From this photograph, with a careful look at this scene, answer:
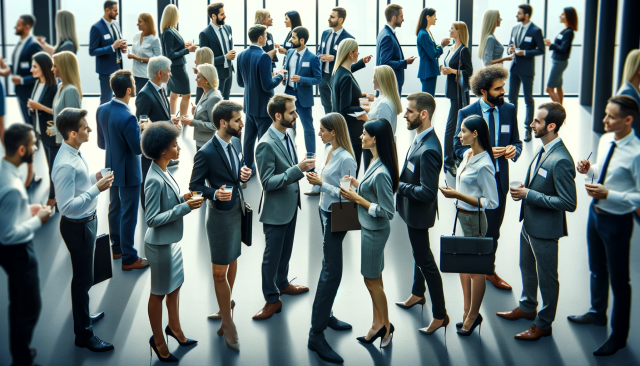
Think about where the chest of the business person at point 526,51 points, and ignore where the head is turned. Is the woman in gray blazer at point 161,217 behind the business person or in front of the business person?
in front

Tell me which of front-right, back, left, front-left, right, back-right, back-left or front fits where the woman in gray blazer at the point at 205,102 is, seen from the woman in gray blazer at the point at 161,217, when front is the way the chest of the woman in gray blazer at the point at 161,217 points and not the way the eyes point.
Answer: left

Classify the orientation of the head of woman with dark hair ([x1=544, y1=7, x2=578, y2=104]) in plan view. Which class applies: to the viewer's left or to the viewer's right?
to the viewer's left

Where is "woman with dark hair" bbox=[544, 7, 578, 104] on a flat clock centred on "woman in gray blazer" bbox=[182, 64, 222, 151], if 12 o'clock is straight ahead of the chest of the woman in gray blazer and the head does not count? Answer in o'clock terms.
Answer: The woman with dark hair is roughly at 5 o'clock from the woman in gray blazer.

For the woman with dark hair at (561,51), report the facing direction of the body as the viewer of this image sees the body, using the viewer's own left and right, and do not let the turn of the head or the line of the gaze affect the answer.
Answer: facing to the left of the viewer

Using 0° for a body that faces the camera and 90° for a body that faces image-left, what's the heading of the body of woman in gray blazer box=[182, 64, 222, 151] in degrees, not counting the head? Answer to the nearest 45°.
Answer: approximately 90°

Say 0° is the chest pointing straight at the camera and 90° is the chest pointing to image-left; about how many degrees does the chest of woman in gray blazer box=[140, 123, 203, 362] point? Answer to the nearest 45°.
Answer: approximately 270°

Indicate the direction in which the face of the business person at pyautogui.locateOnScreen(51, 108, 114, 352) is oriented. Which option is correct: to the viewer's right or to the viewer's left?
to the viewer's right

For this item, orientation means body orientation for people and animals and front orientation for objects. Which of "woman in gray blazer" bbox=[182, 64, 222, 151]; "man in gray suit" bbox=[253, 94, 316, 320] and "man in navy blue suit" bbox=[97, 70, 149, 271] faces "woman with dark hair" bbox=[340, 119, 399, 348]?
the man in gray suit

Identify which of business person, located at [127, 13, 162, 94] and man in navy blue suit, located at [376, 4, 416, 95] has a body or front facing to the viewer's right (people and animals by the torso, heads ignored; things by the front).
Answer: the man in navy blue suit

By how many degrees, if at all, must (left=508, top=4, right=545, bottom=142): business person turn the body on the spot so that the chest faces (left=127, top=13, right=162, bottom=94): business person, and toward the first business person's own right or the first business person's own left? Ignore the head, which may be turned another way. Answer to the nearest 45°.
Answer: approximately 45° to the first business person's own right

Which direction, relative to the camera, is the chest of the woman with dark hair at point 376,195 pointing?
to the viewer's left

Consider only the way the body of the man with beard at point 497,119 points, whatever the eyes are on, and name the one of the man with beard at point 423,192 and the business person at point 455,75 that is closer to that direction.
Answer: the man with beard
